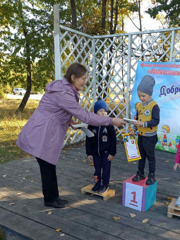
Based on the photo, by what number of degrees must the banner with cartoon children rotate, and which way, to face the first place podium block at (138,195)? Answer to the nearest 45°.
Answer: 0° — it already faces it

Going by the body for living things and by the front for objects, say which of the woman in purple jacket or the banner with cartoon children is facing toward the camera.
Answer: the banner with cartoon children

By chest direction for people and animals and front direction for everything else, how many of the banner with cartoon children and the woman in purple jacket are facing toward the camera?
1

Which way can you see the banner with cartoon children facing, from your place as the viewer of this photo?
facing the viewer

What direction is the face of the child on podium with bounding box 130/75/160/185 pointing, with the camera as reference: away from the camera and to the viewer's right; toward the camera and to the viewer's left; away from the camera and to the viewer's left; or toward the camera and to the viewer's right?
toward the camera and to the viewer's left

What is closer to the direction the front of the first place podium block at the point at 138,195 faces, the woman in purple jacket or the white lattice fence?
the woman in purple jacket

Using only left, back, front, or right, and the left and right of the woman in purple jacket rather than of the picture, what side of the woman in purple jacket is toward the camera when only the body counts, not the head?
right

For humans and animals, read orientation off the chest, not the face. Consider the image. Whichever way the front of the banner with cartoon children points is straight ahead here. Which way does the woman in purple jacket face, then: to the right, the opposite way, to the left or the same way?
to the left

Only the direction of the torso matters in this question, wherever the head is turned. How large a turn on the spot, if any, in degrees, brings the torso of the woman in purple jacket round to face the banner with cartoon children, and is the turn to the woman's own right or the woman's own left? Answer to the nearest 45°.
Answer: approximately 45° to the woman's own left

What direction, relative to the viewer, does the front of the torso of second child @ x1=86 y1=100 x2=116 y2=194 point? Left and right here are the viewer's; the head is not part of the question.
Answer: facing the viewer

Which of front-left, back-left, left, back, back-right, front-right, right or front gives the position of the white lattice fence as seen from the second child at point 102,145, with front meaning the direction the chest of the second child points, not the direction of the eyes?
back

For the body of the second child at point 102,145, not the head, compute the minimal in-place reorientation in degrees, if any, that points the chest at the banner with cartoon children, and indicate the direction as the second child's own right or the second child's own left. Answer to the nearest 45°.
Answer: approximately 135° to the second child's own left
